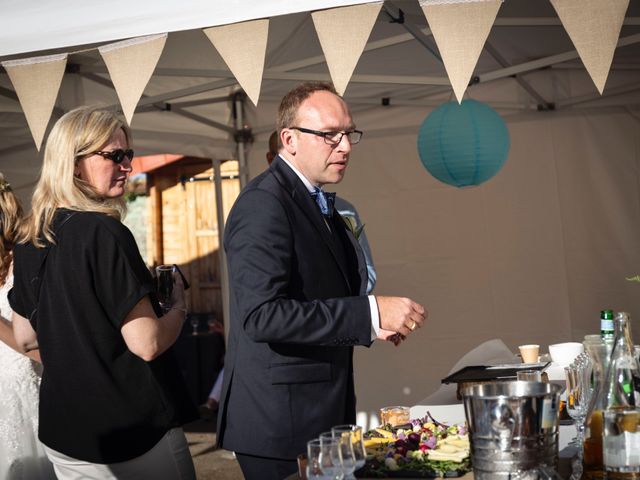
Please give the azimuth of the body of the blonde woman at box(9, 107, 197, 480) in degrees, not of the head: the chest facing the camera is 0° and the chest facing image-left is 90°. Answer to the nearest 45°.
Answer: approximately 225°

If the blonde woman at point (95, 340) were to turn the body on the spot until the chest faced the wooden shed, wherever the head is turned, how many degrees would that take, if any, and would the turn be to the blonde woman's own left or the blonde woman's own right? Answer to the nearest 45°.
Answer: approximately 45° to the blonde woman's own left

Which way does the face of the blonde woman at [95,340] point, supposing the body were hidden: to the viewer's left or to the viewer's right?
to the viewer's right

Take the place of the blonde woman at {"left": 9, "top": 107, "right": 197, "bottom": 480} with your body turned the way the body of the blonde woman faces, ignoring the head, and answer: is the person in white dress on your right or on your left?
on your left

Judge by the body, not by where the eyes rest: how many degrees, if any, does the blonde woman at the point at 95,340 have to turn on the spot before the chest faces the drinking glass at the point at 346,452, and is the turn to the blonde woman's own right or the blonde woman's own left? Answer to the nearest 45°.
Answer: approximately 90° to the blonde woman's own right

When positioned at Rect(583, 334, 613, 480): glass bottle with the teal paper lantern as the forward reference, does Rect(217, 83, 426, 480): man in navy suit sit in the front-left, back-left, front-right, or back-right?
front-left

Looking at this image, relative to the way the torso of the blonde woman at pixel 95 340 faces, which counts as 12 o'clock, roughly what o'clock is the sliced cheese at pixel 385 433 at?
The sliced cheese is roughly at 2 o'clock from the blonde woman.
